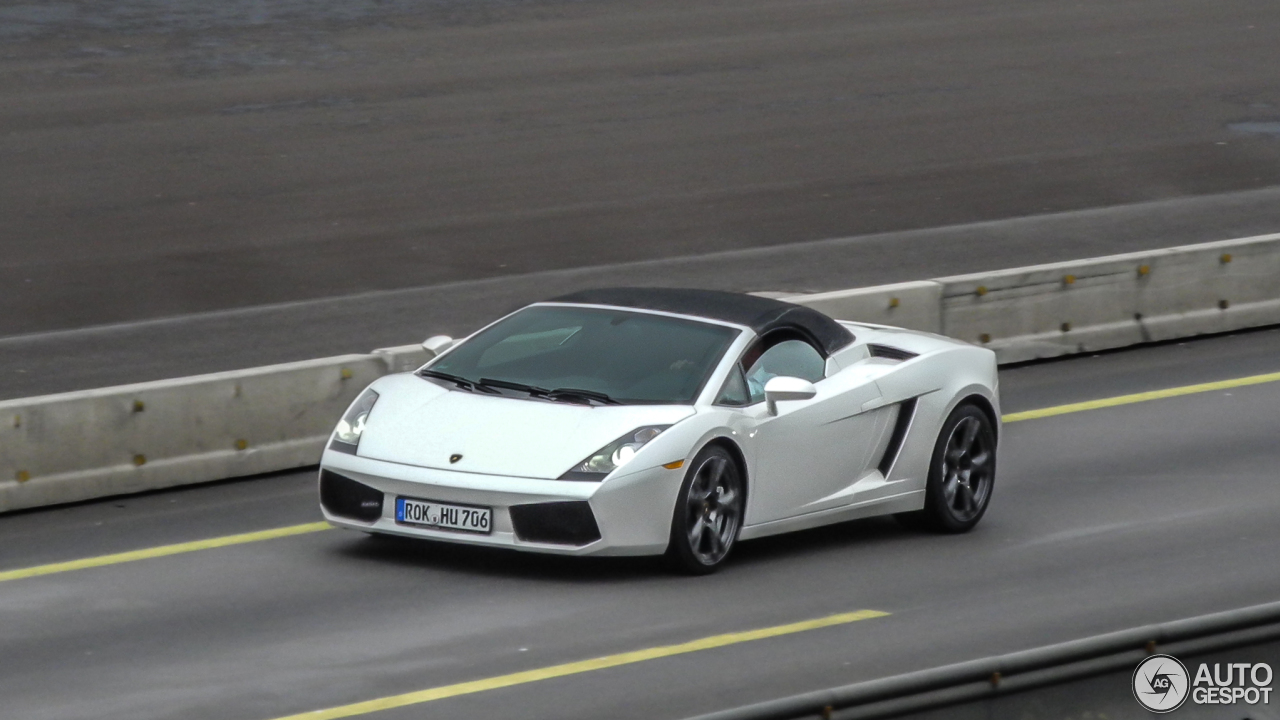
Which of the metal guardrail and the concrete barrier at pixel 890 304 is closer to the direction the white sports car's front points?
the metal guardrail

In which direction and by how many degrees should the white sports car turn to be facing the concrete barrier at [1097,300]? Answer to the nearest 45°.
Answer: approximately 180°

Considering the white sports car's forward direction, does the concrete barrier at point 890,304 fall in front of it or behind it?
behind

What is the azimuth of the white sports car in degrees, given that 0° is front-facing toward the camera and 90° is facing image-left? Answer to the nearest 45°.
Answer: approximately 45°
